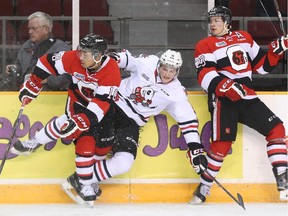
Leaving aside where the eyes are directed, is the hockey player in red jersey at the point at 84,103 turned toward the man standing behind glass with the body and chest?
no

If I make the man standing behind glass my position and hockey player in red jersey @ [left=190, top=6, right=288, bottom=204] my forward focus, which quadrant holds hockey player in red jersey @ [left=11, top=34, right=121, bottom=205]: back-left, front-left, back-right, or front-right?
front-right

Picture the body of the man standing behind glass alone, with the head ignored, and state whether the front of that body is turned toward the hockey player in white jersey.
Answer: no

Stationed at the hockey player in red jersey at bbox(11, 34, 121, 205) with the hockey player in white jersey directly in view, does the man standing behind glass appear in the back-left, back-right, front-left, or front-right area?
back-left

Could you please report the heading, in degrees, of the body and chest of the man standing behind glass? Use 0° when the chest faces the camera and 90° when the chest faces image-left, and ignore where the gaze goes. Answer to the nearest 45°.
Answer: approximately 45°

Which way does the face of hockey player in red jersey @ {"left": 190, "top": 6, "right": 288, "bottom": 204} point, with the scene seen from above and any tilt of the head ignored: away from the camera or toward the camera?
toward the camera
